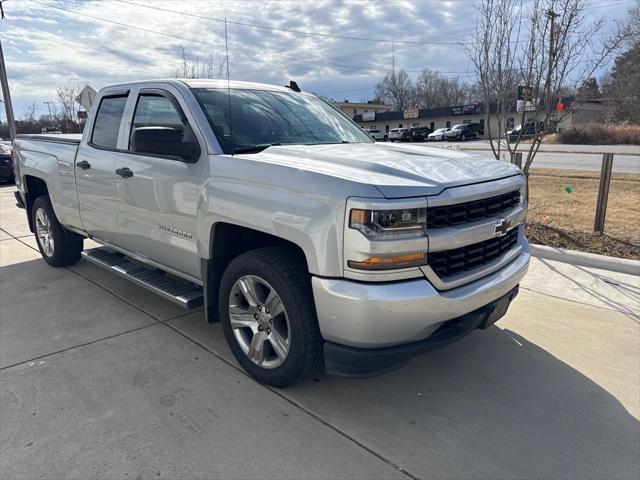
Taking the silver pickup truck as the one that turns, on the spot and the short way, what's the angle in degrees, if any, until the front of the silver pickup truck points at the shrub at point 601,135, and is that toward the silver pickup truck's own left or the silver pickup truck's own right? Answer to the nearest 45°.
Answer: approximately 90° to the silver pickup truck's own left

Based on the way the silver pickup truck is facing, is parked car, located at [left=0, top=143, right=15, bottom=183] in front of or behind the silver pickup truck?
behind

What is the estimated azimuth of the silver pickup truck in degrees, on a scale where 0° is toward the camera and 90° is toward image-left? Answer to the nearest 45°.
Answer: approximately 315°
